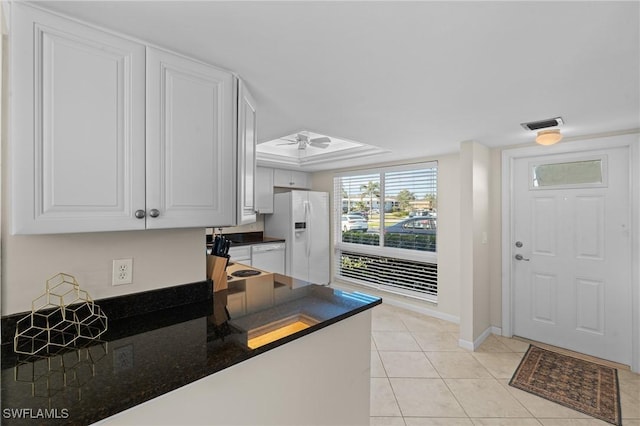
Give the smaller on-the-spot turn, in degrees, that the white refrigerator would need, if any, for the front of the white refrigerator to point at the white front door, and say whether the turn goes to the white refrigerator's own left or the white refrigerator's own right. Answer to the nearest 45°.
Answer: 0° — it already faces it

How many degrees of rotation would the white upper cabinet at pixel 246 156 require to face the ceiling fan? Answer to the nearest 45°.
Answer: approximately 45° to its left

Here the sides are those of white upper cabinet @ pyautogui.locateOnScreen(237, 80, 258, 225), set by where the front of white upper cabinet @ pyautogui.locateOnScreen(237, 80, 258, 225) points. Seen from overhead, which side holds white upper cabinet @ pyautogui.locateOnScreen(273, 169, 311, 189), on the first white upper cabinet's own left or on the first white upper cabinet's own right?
on the first white upper cabinet's own left

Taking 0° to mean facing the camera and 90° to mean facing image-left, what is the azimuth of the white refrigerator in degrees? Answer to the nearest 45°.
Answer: approximately 315°

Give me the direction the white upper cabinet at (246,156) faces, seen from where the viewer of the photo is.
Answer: facing to the right of the viewer

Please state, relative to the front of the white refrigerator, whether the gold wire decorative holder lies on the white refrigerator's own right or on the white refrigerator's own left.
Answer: on the white refrigerator's own right

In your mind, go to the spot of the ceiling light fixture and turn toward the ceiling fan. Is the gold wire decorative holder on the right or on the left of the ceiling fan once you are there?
left

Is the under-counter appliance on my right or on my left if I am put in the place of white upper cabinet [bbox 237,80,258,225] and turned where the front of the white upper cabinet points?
on my left

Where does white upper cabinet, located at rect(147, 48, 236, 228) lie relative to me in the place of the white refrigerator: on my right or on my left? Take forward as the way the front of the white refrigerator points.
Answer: on my right

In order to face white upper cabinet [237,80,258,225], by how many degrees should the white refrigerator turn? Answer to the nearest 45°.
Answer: approximately 45° to its right

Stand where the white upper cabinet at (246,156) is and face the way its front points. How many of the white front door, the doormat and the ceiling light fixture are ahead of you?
3

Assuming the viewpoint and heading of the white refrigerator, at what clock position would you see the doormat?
The doormat is roughly at 12 o'clock from the white refrigerator.
